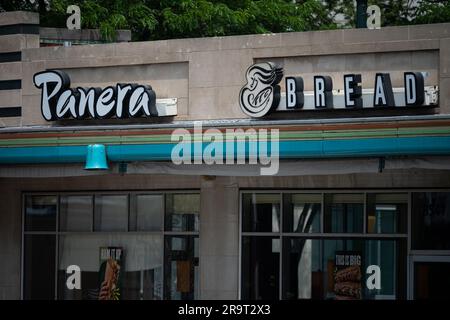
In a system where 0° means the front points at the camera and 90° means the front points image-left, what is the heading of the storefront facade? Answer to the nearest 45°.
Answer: approximately 0°
